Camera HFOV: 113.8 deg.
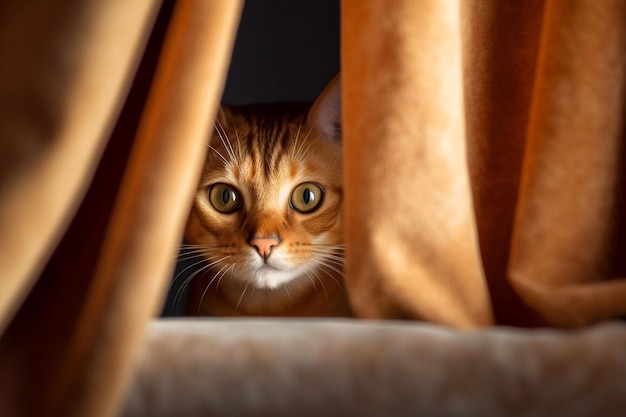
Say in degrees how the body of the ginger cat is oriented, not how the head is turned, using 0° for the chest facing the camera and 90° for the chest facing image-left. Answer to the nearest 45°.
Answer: approximately 0°
